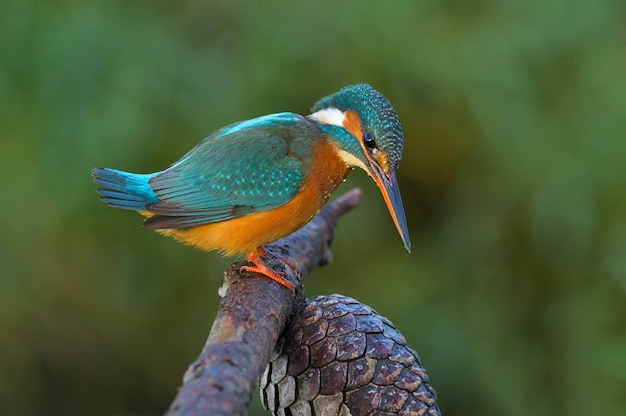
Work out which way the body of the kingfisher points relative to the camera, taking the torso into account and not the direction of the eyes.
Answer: to the viewer's right
